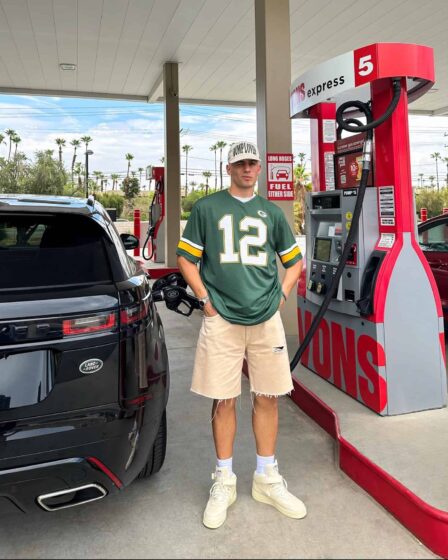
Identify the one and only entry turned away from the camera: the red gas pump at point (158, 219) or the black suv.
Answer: the black suv

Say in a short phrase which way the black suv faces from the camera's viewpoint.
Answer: facing away from the viewer

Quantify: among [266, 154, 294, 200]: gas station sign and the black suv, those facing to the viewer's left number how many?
0

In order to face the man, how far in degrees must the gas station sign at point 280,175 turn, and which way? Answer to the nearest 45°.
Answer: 0° — it already faces them

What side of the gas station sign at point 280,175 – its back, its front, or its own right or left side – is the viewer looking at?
front

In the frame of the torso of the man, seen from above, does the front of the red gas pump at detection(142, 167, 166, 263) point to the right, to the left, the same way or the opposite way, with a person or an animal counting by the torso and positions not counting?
to the right

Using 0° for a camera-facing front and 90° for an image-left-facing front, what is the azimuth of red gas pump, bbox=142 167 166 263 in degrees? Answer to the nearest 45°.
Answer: approximately 90°

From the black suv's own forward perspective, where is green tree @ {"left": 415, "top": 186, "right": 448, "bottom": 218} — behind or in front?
in front

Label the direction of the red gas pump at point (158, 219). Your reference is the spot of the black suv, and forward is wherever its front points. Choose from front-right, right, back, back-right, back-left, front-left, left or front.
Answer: front

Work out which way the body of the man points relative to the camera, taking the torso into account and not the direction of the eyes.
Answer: toward the camera

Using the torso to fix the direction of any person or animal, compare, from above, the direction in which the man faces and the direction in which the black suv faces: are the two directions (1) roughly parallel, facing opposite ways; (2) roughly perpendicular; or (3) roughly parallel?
roughly parallel, facing opposite ways

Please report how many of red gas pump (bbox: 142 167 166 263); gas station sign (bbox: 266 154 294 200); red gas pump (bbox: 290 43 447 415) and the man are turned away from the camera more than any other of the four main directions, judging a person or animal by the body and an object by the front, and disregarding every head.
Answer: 0

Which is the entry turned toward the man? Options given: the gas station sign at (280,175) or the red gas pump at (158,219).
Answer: the gas station sign

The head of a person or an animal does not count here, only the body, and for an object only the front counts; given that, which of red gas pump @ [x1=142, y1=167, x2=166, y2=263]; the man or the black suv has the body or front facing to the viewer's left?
the red gas pump

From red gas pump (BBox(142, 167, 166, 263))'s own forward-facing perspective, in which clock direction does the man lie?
The man is roughly at 9 o'clock from the red gas pump.

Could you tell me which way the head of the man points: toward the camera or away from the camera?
toward the camera

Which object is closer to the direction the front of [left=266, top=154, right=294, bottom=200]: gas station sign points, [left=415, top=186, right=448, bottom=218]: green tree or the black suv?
the black suv

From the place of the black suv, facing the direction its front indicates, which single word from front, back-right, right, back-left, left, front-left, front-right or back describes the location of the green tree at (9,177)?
front
